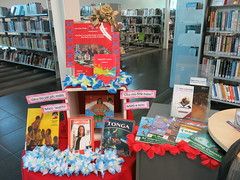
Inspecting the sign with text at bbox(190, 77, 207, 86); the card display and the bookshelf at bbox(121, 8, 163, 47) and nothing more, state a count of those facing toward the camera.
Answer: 3

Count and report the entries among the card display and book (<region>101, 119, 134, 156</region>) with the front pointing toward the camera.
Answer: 2

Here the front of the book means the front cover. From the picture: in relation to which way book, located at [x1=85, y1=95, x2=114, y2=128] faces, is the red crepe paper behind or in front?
in front

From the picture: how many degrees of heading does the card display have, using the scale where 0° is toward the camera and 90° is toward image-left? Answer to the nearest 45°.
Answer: approximately 0°

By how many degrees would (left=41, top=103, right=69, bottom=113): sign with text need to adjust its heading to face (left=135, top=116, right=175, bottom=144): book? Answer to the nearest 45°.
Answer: approximately 45° to its left

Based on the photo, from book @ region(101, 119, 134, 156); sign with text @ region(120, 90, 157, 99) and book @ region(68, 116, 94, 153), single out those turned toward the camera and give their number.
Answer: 3
